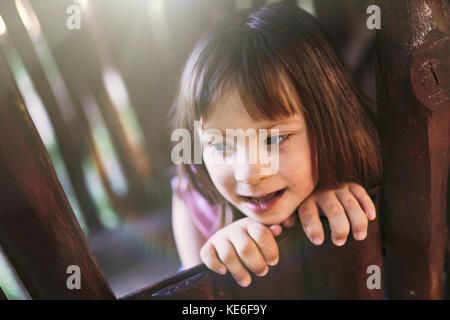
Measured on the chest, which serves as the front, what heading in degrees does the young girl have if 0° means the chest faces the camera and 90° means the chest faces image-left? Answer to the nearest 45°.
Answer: approximately 0°

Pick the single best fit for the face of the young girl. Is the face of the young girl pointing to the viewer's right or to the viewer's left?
to the viewer's left
